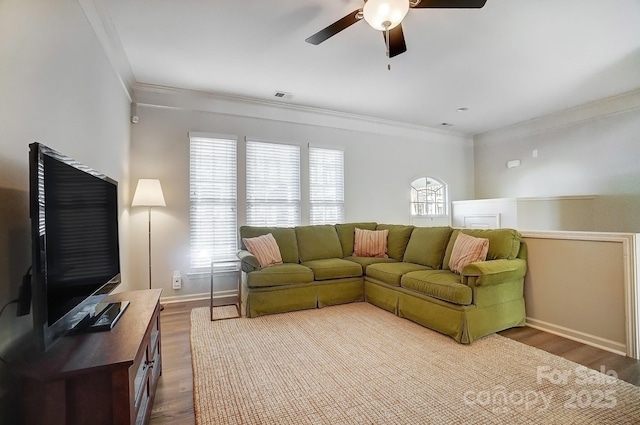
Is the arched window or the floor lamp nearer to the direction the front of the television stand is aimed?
the arched window

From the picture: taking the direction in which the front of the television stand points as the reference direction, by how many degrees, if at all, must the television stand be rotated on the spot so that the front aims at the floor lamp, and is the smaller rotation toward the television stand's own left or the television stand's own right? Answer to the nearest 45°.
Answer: approximately 90° to the television stand's own left

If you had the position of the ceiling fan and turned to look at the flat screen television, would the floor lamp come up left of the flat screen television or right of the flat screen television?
right

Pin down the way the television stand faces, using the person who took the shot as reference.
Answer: facing to the right of the viewer

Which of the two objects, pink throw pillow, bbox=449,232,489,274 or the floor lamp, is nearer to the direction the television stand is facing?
the pink throw pillow

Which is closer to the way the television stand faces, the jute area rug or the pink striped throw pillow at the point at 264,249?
the jute area rug

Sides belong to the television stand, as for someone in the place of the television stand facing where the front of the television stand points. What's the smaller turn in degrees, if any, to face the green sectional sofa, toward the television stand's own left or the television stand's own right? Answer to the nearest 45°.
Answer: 0° — it already faces it

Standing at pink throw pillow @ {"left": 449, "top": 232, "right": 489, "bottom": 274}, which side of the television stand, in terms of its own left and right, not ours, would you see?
front

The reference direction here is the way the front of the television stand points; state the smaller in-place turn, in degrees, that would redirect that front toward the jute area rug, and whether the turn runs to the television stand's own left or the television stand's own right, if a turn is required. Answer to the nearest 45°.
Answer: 0° — it already faces it
